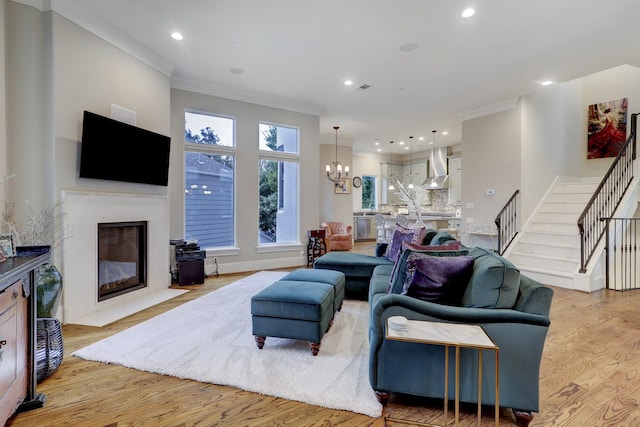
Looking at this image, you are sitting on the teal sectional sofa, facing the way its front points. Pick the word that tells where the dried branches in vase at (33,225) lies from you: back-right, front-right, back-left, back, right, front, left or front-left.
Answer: front

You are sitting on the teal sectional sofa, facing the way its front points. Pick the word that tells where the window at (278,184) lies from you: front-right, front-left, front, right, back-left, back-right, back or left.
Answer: front-right

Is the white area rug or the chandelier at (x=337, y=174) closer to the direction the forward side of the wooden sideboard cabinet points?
the white area rug

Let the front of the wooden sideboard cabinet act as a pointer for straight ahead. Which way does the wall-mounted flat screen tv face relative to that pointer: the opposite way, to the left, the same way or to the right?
the same way

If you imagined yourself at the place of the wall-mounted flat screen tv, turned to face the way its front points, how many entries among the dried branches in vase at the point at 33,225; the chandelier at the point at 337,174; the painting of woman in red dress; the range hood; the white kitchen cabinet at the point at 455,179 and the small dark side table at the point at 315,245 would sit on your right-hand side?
1

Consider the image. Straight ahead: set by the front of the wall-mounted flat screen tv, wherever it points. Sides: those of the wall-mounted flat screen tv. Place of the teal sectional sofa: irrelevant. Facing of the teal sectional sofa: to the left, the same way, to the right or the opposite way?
the opposite way

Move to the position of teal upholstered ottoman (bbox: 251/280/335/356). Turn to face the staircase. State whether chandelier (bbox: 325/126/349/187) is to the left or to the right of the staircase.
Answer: left

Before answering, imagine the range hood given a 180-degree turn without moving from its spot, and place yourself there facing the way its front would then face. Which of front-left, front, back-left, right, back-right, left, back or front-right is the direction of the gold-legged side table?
back-right

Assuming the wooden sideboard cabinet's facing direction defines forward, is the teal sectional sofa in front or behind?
in front

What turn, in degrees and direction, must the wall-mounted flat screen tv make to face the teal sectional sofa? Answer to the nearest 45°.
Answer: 0° — it already faces it

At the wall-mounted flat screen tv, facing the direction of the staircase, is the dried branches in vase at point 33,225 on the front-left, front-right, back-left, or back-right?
back-right

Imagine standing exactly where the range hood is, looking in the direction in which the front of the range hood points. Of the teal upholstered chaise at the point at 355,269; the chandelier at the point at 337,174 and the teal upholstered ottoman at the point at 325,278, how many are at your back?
0

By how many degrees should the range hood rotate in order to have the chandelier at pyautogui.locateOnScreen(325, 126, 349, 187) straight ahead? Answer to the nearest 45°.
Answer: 0° — it already faces it

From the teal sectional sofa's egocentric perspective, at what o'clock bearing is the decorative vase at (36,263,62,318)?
The decorative vase is roughly at 12 o'clock from the teal sectional sofa.

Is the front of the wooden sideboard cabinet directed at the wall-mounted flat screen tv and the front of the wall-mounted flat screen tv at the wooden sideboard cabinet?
no

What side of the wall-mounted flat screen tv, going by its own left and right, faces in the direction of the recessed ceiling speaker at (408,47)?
front

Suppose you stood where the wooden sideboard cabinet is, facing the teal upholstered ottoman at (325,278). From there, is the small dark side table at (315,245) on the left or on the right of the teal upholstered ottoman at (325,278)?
left

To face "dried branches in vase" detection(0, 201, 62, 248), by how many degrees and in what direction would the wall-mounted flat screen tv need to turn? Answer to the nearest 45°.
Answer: approximately 90° to its right

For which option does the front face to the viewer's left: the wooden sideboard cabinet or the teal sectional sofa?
the teal sectional sofa

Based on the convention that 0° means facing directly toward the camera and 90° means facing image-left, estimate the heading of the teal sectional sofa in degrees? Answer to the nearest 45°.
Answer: approximately 90°
